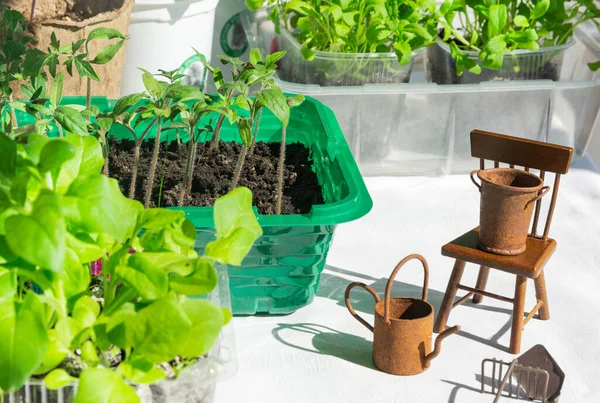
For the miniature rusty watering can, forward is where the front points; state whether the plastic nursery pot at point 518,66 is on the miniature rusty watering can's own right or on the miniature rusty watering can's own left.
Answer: on the miniature rusty watering can's own left

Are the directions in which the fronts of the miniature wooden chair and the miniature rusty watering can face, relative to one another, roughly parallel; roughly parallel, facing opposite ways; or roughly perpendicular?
roughly perpendicular

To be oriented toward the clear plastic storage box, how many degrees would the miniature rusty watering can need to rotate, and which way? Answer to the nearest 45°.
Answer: approximately 135° to its left

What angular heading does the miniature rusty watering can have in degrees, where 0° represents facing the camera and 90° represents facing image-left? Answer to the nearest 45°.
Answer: approximately 315°

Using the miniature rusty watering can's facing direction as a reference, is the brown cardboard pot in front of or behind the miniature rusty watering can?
behind

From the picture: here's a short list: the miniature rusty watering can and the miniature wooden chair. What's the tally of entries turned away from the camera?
0

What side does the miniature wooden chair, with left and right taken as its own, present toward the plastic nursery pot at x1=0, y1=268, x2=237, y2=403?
front

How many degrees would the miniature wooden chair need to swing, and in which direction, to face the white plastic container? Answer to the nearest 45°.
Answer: approximately 90° to its right

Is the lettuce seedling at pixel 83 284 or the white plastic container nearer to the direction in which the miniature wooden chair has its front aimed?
the lettuce seedling
